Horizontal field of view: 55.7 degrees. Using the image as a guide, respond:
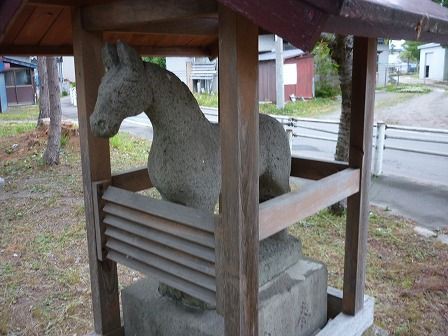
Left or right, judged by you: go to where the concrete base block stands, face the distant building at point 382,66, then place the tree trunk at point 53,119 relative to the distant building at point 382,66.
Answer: left

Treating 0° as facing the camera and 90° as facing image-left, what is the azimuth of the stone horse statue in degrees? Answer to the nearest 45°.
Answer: approximately 45°

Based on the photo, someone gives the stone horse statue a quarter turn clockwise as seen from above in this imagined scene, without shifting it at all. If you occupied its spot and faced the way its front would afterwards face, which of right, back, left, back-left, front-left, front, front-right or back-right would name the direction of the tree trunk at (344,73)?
right

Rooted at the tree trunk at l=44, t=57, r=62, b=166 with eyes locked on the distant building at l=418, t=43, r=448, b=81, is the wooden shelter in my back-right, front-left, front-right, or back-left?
back-right

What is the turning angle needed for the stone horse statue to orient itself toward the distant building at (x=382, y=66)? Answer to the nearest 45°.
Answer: approximately 180°

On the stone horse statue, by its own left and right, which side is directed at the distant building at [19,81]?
right

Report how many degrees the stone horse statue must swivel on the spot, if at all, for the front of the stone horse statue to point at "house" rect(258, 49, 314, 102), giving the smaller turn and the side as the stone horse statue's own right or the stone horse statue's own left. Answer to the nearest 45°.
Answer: approximately 135° to the stone horse statue's own right

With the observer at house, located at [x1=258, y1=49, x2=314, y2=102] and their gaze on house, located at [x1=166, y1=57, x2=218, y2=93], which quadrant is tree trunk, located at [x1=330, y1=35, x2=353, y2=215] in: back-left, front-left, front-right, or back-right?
back-left

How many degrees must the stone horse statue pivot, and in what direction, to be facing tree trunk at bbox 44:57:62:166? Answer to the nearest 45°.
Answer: approximately 135° to its right

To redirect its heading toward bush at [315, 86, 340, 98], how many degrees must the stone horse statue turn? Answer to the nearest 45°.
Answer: approximately 135° to its right
